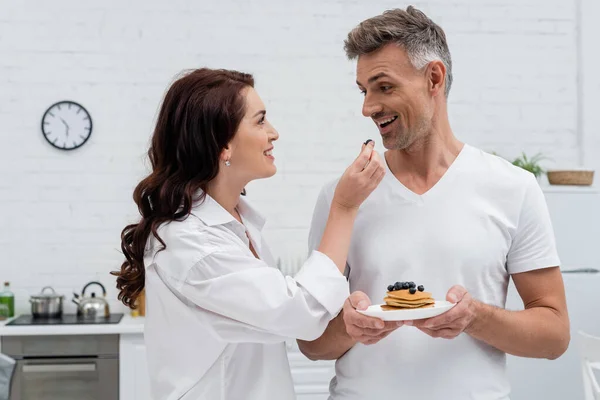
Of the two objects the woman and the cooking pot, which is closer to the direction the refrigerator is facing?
the woman

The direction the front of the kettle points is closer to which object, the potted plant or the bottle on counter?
the bottle on counter

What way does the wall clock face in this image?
toward the camera

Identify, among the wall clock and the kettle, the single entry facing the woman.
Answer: the wall clock

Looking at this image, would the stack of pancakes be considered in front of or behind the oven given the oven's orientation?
in front

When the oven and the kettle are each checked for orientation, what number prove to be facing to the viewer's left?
1

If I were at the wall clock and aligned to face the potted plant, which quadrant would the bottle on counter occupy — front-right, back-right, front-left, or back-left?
back-right

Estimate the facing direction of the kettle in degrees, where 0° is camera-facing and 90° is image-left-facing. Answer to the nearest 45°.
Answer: approximately 90°

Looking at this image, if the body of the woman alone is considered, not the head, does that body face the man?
yes

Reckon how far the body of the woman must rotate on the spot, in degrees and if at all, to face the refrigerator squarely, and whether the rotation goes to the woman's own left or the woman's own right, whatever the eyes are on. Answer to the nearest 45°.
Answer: approximately 45° to the woman's own left

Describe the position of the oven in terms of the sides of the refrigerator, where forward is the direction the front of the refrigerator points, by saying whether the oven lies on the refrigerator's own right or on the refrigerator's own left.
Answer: on the refrigerator's own right

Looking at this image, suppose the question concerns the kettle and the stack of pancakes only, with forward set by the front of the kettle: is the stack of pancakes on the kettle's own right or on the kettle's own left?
on the kettle's own left

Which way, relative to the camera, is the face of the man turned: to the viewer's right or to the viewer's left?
to the viewer's left

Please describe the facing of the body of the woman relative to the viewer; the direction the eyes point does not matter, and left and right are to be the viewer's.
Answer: facing to the right of the viewer
